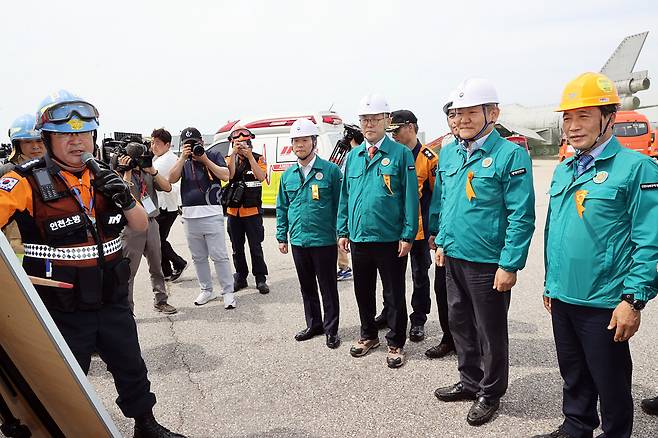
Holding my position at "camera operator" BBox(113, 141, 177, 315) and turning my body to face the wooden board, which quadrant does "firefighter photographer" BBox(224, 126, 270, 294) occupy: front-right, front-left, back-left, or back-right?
back-left

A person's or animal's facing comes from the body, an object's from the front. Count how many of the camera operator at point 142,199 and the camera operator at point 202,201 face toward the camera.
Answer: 2

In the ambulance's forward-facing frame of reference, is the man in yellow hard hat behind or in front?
behind

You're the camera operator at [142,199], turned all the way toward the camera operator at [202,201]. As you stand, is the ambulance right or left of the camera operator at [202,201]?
left

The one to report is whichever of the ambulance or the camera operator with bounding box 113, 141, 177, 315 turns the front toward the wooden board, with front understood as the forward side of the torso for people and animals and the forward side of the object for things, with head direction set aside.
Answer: the camera operator

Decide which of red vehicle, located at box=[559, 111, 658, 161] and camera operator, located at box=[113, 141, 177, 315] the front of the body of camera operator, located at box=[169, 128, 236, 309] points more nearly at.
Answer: the camera operator

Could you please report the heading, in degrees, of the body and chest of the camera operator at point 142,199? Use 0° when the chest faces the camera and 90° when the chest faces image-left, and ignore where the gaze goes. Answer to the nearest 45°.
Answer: approximately 0°

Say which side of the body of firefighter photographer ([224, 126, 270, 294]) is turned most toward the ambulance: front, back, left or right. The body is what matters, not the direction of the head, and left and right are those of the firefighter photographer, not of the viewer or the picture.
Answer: back

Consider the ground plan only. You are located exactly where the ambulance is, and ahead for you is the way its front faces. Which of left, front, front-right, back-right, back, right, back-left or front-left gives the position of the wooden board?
back-left

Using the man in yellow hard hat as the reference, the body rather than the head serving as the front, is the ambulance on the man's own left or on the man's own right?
on the man's own right
